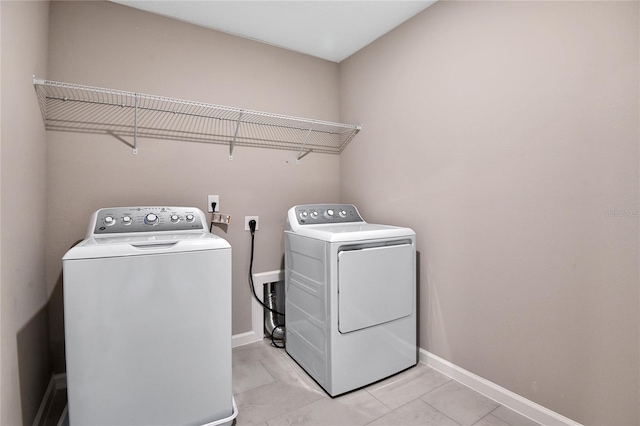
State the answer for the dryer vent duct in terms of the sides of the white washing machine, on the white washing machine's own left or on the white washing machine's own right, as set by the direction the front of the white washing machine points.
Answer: on the white washing machine's own left

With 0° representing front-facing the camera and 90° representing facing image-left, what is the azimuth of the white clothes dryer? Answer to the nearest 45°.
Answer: approximately 315°

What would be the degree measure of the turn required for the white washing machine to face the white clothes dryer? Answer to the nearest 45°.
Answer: approximately 90° to its left

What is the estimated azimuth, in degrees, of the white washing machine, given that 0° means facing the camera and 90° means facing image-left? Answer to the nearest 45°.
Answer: approximately 0°

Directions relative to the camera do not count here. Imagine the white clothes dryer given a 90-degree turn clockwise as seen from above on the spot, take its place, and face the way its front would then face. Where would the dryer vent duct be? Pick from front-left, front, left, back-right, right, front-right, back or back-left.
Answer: right

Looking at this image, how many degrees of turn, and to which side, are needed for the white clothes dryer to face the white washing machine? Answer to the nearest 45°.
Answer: approximately 90° to its right
